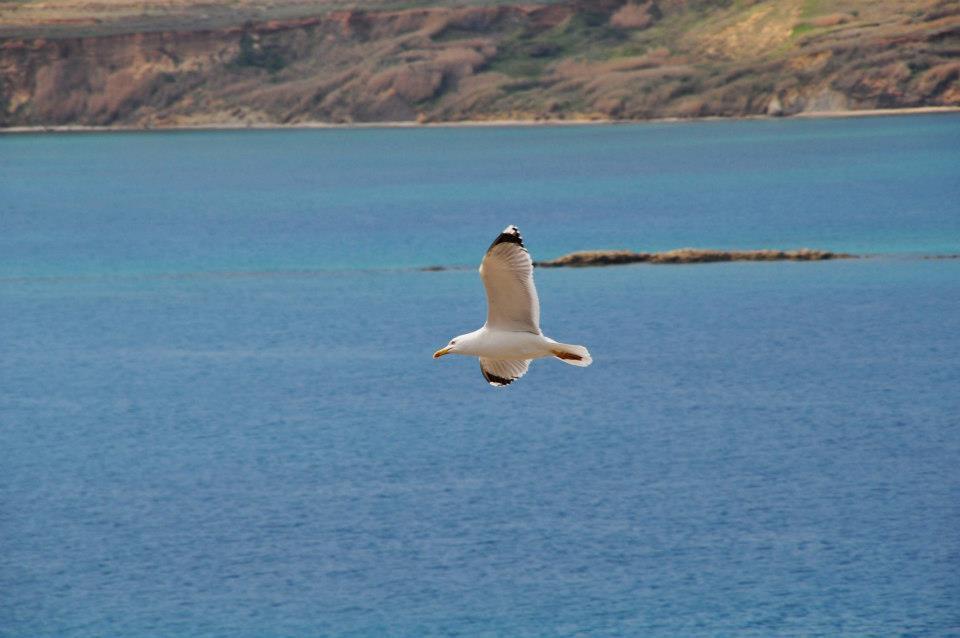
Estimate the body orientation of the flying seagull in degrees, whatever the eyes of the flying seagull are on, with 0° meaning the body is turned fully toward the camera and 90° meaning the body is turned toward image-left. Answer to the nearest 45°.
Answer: approximately 90°
